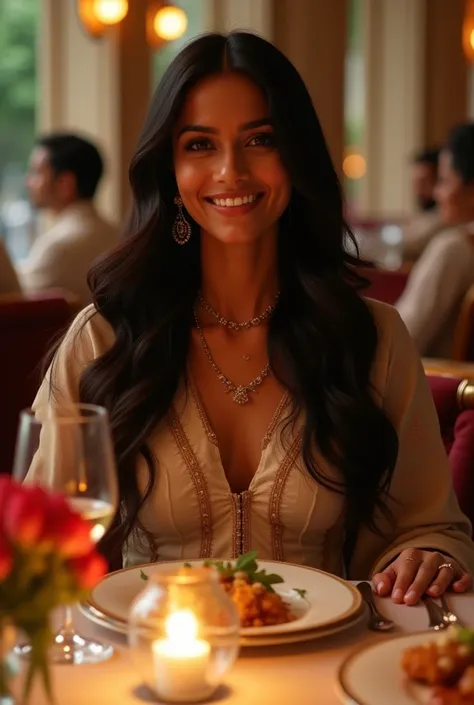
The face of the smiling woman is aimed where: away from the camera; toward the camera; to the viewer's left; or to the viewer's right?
toward the camera

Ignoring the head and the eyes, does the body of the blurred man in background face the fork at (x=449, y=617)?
no

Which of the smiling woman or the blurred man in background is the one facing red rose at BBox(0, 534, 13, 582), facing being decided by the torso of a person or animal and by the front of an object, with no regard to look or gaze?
the smiling woman

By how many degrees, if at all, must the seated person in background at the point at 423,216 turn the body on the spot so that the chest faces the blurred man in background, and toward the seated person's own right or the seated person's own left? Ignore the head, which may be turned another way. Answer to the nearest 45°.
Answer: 0° — they already face them

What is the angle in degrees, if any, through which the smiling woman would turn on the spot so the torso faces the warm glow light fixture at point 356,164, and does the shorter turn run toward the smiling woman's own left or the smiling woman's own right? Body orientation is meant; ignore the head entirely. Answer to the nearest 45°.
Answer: approximately 180°

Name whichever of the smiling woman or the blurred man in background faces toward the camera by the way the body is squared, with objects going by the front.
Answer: the smiling woman

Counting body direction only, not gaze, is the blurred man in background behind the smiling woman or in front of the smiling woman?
behind

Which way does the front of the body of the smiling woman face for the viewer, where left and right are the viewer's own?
facing the viewer

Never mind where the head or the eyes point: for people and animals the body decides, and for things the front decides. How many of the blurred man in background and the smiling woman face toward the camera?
1
